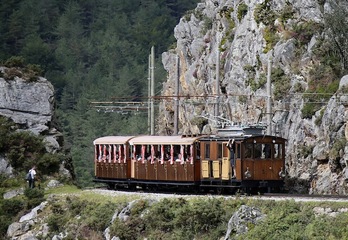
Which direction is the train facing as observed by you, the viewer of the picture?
facing the viewer and to the right of the viewer
